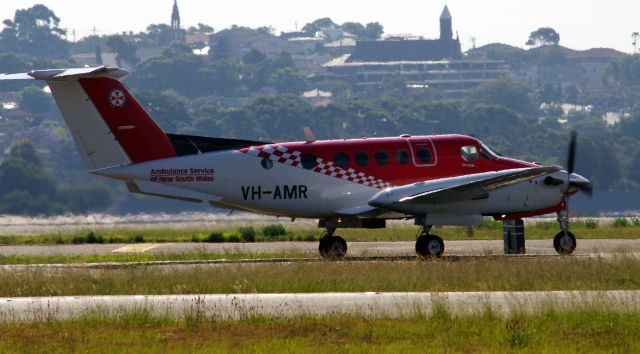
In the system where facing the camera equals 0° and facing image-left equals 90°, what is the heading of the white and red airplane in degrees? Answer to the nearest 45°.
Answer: approximately 225°
